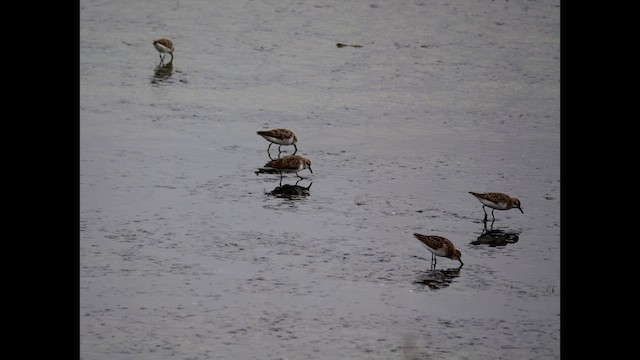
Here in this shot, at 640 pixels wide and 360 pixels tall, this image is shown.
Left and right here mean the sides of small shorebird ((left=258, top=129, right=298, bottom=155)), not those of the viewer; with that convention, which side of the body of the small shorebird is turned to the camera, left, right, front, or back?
right

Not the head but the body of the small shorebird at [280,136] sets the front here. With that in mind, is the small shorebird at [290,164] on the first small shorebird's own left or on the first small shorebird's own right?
on the first small shorebird's own right

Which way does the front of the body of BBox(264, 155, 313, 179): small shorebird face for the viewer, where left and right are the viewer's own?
facing to the right of the viewer

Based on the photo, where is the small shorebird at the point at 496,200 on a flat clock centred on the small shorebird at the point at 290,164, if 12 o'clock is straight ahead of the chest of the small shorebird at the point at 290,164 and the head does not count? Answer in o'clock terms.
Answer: the small shorebird at the point at 496,200 is roughly at 1 o'clock from the small shorebird at the point at 290,164.

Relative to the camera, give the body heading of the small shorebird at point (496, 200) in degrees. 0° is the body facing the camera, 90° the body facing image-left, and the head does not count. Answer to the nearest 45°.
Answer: approximately 270°

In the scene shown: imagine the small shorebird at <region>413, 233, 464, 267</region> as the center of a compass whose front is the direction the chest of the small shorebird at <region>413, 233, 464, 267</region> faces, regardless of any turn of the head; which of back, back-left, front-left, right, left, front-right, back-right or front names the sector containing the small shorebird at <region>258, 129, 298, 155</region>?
back-left

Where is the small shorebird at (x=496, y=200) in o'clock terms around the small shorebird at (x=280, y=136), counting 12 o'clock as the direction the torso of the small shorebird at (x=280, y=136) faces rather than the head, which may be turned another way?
the small shorebird at (x=496, y=200) is roughly at 1 o'clock from the small shorebird at (x=280, y=136).

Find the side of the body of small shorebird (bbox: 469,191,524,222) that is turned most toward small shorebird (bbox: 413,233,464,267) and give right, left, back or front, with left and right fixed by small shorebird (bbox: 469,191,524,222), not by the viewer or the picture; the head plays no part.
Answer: right

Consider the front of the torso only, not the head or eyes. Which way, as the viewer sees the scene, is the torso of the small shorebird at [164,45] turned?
to the viewer's right

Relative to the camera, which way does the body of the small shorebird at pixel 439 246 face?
to the viewer's right

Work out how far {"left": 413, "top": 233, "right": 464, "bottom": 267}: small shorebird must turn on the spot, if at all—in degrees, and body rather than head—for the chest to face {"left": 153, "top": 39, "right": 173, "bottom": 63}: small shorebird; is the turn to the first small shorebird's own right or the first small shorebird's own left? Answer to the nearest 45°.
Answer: approximately 135° to the first small shorebird's own left
